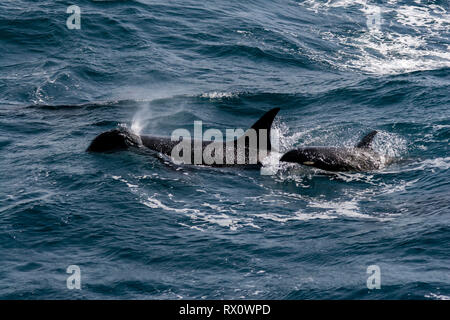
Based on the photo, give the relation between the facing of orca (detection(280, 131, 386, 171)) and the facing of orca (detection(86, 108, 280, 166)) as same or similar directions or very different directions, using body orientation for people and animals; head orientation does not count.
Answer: same or similar directions

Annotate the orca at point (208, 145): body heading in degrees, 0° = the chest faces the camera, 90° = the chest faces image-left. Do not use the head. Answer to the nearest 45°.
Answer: approximately 90°

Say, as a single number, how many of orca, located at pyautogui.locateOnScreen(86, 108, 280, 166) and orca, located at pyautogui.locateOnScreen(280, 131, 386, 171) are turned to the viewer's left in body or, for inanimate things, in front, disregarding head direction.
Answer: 2

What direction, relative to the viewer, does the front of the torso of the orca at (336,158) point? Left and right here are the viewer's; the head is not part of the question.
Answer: facing to the left of the viewer

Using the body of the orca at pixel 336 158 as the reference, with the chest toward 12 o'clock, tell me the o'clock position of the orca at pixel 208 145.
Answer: the orca at pixel 208 145 is roughly at 12 o'clock from the orca at pixel 336 158.

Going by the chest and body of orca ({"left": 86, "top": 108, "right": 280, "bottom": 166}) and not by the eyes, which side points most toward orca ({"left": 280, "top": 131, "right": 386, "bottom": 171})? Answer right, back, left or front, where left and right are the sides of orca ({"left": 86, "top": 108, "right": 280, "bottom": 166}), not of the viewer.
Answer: back
